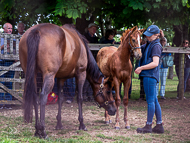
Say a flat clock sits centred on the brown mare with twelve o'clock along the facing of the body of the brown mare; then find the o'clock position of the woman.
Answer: The woman is roughly at 1 o'clock from the brown mare.

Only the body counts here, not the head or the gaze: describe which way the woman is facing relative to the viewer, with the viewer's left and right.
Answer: facing to the left of the viewer

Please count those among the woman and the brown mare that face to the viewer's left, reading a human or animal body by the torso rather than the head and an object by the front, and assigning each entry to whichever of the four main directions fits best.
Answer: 1

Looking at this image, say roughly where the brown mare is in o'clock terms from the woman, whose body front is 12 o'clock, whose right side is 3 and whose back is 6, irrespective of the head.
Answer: The brown mare is roughly at 11 o'clock from the woman.

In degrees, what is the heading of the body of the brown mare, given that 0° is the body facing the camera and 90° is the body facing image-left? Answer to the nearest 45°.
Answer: approximately 225°

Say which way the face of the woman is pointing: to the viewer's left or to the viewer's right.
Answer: to the viewer's left
